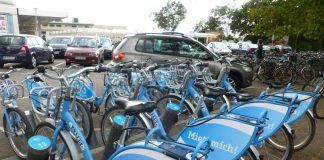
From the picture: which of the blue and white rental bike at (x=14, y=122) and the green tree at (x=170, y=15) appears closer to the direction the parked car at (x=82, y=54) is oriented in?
the blue and white rental bike

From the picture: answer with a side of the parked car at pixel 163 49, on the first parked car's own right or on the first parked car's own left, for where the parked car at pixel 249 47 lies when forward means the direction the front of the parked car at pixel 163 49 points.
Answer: on the first parked car's own left

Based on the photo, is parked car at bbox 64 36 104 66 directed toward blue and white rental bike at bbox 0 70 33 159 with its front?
yes

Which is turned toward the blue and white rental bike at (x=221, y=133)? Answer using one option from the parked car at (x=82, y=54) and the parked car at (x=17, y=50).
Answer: the parked car at (x=82, y=54)

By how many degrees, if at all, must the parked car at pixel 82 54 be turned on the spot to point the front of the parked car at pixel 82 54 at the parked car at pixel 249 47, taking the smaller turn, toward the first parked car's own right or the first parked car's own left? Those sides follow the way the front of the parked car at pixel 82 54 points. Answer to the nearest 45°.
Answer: approximately 135° to the first parked car's own left

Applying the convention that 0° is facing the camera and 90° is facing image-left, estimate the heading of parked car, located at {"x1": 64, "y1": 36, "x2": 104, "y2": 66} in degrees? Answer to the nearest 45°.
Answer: approximately 0°

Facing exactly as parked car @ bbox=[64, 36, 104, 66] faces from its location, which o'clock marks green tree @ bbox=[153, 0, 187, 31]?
The green tree is roughly at 7 o'clock from the parked car.
